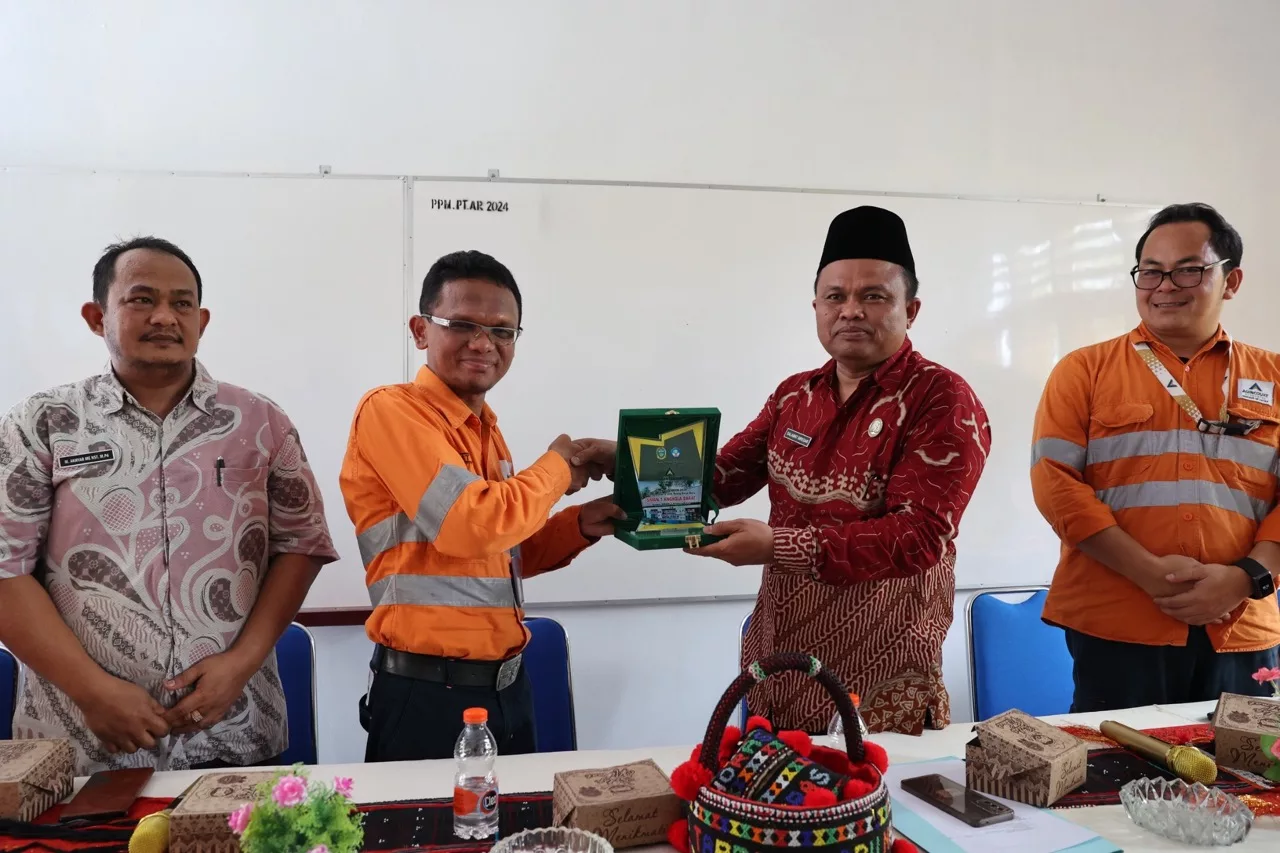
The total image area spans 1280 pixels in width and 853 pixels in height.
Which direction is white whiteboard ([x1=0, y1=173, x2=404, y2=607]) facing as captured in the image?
toward the camera

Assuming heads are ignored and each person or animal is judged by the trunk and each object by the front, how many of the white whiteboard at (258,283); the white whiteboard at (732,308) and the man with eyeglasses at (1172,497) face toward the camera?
3

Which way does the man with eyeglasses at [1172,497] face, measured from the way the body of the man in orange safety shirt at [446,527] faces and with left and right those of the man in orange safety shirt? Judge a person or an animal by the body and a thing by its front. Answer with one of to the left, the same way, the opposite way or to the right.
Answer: to the right

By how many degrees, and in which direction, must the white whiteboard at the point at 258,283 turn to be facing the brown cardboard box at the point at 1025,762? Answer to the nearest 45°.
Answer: approximately 45° to its left

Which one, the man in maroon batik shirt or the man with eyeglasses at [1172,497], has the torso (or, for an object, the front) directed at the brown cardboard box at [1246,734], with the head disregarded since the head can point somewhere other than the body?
the man with eyeglasses

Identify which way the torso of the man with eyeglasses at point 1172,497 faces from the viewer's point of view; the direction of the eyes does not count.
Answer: toward the camera

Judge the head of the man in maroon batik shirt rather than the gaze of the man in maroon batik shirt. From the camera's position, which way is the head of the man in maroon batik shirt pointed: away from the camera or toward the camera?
toward the camera

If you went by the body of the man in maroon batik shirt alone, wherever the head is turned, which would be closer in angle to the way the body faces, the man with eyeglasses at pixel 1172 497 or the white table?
the white table

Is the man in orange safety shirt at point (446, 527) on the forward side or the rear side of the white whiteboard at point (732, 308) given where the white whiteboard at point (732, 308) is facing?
on the forward side

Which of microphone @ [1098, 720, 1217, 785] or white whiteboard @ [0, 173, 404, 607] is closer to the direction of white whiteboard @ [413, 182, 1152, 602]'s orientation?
the microphone

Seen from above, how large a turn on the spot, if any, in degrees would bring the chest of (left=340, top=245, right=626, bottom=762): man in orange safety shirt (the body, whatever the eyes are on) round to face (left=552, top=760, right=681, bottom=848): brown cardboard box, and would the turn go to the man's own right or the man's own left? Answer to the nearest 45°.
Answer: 0° — they already face it

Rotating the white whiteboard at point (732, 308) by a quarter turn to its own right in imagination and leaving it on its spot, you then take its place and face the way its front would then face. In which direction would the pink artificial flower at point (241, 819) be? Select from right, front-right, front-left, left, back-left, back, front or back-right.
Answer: left

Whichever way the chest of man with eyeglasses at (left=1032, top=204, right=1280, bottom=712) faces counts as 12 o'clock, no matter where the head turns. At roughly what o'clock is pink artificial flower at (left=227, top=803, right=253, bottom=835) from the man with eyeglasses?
The pink artificial flower is roughly at 1 o'clock from the man with eyeglasses.

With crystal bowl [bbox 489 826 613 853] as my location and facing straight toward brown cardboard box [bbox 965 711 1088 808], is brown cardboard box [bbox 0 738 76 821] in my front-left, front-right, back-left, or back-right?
back-left

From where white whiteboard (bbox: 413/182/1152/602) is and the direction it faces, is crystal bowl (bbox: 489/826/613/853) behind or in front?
in front

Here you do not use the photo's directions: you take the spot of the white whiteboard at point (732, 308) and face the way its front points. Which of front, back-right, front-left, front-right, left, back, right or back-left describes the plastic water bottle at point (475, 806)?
front
